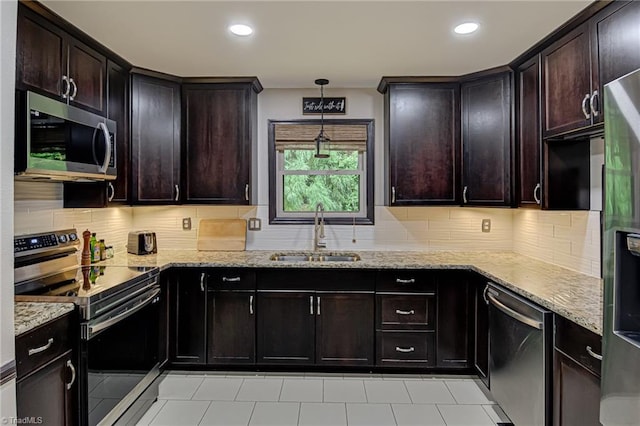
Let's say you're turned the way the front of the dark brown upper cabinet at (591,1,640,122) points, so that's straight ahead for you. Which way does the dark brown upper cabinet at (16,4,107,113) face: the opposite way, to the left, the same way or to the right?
the opposite way

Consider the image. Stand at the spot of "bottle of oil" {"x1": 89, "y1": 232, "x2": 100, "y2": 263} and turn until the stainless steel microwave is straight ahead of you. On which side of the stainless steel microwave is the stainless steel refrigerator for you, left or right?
left

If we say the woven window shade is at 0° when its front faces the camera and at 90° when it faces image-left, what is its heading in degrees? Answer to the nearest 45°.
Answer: approximately 0°

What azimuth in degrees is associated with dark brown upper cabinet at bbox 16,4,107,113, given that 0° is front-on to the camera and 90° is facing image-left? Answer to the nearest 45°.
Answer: approximately 315°

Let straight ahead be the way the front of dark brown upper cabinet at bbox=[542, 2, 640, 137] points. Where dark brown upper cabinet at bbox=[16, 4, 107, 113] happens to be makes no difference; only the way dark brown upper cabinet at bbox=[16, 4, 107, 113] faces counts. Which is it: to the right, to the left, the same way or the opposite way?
the opposite way

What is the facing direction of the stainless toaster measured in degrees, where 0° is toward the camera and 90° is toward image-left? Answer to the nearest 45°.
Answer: approximately 315°

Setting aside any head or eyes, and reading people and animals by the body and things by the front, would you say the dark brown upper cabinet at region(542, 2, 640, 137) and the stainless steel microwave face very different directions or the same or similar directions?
very different directions

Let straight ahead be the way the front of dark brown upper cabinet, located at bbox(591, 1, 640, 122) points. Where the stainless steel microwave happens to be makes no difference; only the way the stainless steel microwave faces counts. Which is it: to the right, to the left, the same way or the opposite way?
the opposite way

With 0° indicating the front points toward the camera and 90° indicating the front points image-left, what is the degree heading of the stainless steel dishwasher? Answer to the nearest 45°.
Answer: approximately 45°
